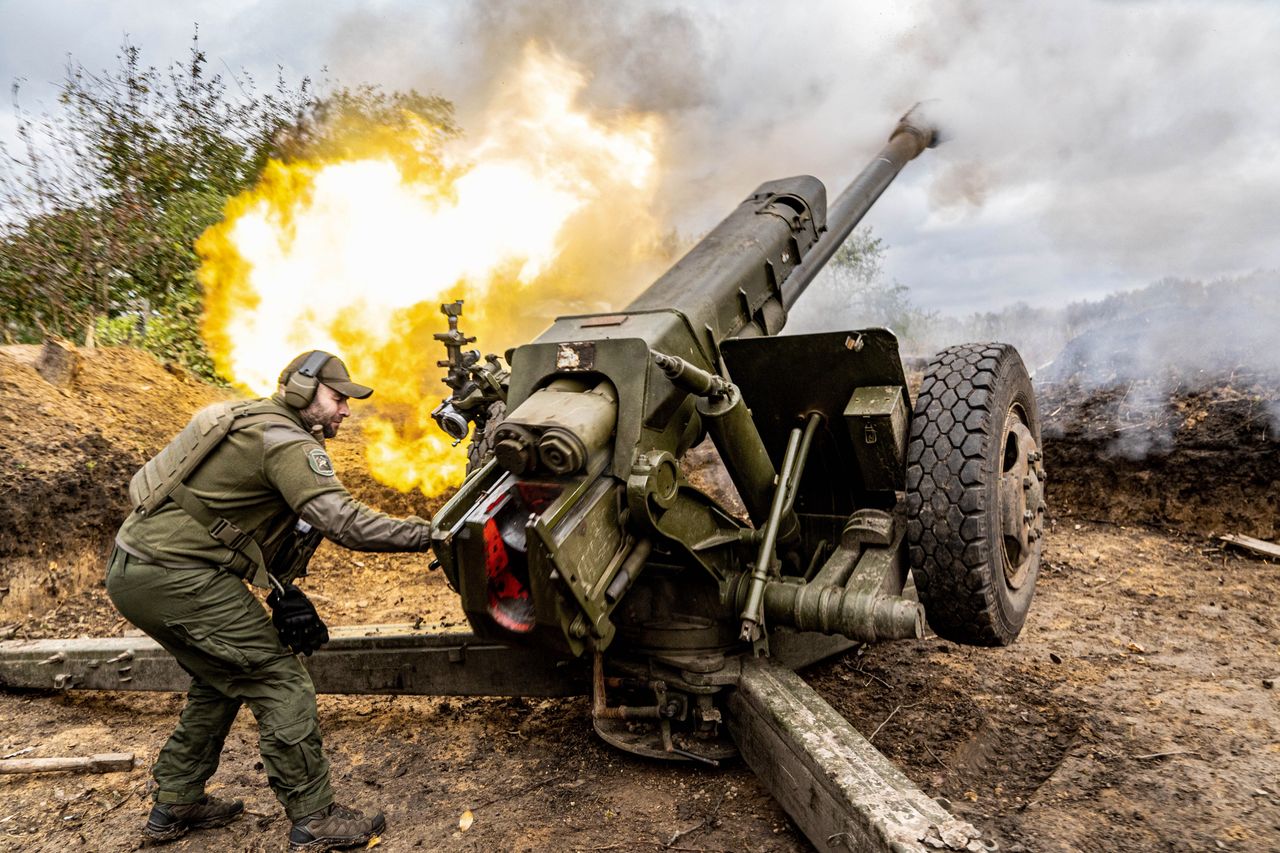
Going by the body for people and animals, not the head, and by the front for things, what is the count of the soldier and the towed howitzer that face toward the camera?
0

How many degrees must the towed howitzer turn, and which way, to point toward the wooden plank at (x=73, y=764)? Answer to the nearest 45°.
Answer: approximately 135° to its left

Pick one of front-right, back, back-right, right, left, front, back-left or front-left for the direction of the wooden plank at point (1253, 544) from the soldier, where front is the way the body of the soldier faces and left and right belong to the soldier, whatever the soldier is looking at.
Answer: front

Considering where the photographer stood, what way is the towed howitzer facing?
facing away from the viewer and to the right of the viewer

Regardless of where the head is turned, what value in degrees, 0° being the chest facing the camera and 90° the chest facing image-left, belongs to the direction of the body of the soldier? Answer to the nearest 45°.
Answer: approximately 270°

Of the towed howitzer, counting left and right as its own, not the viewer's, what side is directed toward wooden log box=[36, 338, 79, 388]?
left

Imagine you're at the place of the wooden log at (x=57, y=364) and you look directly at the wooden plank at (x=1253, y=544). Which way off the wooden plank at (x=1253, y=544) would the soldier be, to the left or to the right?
right

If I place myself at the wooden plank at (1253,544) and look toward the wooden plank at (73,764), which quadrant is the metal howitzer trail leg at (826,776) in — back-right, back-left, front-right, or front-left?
front-left

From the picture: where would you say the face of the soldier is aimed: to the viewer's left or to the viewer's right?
to the viewer's right

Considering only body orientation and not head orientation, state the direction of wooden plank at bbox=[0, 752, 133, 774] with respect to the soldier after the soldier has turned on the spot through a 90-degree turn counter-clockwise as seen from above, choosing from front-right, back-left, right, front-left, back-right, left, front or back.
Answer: front-left
